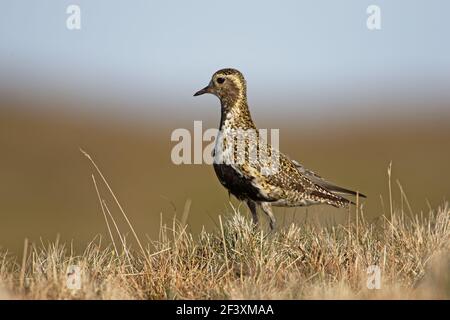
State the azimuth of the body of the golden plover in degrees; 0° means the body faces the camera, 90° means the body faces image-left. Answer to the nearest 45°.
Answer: approximately 90°
